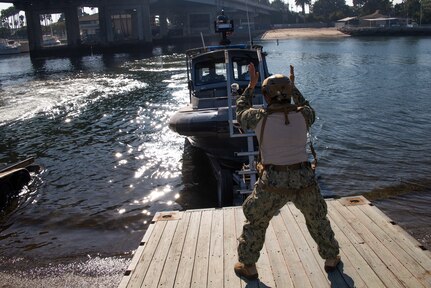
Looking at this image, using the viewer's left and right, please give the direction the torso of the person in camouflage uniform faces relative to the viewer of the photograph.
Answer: facing away from the viewer

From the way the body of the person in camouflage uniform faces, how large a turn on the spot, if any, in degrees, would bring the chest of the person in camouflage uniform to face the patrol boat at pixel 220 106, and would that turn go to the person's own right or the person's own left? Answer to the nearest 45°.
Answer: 0° — they already face it
